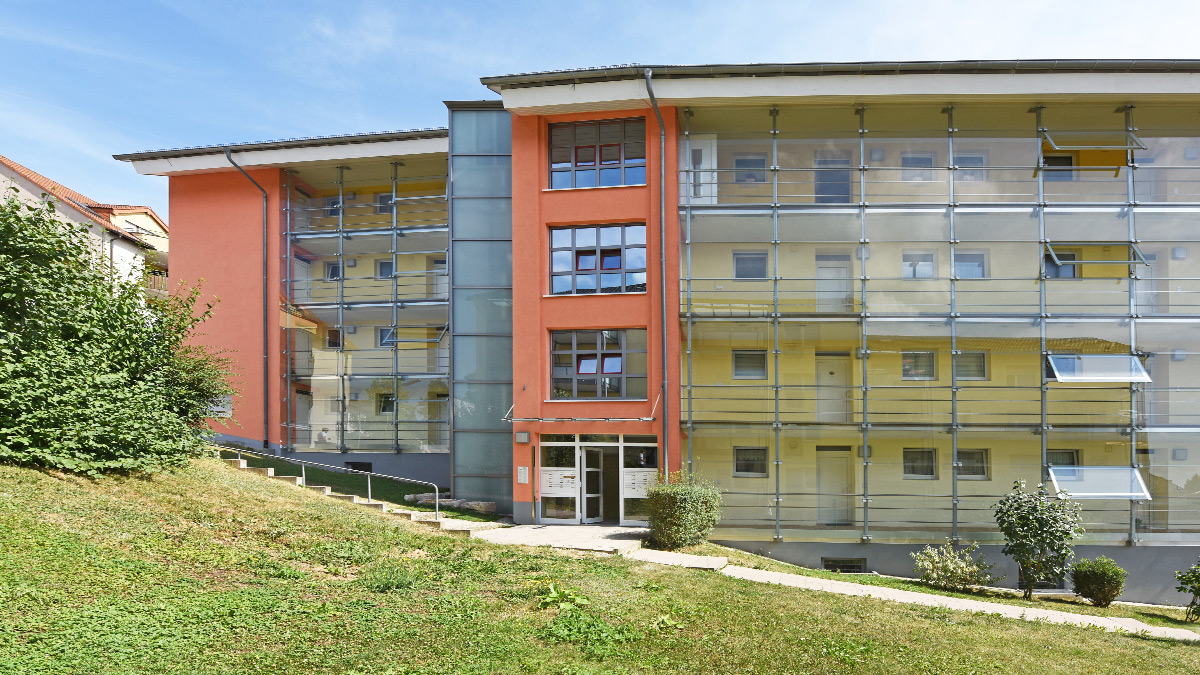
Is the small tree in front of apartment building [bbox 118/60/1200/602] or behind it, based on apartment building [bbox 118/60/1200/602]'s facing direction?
in front

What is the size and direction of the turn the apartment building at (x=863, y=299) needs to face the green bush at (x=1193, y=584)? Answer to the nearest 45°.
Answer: approximately 45° to its left

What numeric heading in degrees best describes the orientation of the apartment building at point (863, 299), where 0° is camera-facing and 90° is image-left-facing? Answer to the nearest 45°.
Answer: approximately 0°

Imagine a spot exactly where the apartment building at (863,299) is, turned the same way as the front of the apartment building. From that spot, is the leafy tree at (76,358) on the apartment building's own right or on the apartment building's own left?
on the apartment building's own right

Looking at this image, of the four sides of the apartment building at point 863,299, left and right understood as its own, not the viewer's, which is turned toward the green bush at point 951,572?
front
